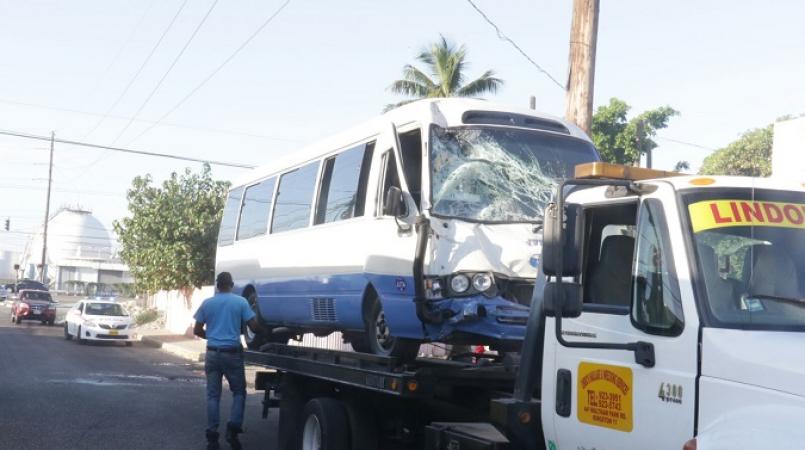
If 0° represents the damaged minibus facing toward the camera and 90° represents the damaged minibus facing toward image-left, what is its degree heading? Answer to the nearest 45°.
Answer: approximately 315°

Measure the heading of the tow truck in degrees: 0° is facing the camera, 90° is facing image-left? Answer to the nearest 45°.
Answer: approximately 315°

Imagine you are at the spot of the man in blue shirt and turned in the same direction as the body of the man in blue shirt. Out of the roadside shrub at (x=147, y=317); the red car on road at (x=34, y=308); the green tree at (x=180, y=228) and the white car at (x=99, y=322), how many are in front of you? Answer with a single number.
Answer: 4

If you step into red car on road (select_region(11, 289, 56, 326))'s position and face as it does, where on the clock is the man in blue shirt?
The man in blue shirt is roughly at 12 o'clock from the red car on road.

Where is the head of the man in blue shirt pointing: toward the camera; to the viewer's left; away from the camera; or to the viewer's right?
away from the camera

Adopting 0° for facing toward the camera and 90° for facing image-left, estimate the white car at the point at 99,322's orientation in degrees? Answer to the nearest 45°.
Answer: approximately 315°
